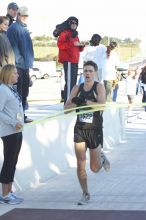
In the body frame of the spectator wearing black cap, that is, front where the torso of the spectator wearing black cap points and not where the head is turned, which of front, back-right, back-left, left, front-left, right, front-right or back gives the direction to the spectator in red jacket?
left

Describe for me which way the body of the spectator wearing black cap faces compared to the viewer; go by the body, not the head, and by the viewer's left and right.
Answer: facing the viewer and to the right of the viewer

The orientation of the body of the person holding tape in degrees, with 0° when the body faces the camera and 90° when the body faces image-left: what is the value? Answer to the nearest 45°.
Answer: approximately 270°

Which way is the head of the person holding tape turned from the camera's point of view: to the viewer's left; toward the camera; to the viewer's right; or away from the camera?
to the viewer's right

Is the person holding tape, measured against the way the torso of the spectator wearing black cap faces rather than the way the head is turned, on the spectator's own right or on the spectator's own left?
on the spectator's own right

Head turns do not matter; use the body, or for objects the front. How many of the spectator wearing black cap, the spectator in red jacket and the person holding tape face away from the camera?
0
